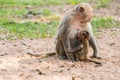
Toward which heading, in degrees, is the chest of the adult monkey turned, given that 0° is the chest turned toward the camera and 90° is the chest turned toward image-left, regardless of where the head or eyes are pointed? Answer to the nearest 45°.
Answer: approximately 315°

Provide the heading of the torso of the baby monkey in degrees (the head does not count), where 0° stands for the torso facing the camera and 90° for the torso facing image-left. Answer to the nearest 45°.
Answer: approximately 90°
